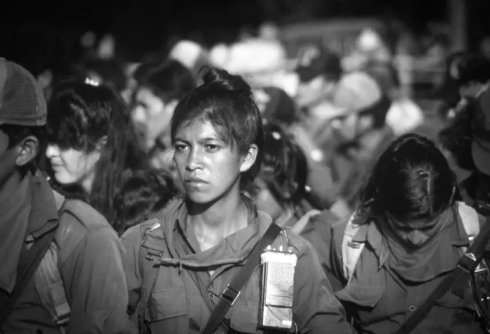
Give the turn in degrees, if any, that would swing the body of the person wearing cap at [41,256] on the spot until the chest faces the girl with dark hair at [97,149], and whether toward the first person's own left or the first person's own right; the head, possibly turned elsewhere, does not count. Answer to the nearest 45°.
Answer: approximately 135° to the first person's own right

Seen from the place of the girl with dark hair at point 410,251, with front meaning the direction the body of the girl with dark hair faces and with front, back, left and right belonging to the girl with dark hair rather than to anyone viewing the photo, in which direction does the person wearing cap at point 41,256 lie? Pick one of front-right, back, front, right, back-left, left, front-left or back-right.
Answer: front-right

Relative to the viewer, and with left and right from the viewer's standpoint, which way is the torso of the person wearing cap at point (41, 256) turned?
facing the viewer and to the left of the viewer

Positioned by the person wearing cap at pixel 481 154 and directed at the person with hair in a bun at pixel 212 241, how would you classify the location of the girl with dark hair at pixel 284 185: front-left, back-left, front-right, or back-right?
front-right

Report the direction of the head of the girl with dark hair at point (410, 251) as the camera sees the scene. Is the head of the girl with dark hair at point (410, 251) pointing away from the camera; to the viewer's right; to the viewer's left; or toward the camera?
toward the camera

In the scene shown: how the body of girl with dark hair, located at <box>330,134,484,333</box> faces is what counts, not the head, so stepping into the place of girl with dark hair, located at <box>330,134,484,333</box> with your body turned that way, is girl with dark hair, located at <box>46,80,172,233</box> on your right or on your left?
on your right

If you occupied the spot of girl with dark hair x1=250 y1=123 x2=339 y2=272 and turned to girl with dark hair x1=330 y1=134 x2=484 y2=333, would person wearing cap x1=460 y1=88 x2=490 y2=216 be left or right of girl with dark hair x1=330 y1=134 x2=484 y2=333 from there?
left

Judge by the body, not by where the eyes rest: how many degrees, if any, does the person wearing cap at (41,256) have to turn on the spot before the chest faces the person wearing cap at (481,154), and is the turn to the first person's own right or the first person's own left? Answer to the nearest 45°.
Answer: approximately 135° to the first person's own left
